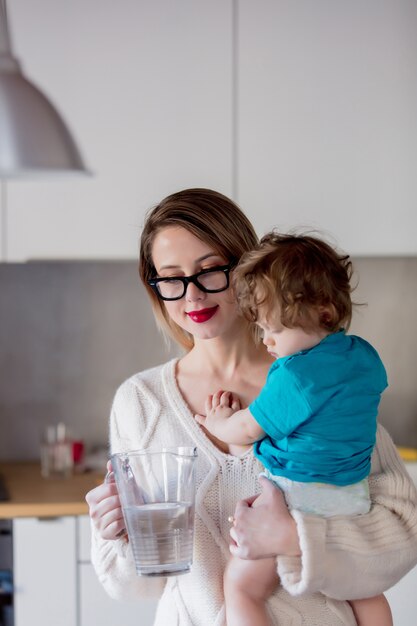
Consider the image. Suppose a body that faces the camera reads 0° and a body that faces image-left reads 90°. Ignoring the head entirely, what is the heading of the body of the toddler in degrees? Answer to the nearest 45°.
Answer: approximately 135°

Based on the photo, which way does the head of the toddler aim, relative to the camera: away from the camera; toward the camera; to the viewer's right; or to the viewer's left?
to the viewer's left

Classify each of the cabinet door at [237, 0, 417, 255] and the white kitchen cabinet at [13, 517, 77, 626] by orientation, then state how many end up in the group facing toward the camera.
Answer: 2

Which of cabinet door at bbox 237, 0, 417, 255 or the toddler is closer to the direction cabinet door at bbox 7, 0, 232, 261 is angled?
the toddler

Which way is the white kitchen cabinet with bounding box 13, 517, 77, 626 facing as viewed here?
toward the camera

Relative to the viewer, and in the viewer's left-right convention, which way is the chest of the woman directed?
facing the viewer

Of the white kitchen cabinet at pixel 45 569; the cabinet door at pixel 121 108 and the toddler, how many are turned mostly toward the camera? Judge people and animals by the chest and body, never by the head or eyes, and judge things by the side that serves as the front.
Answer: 2

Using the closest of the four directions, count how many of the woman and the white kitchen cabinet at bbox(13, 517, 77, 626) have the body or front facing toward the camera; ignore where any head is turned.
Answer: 2

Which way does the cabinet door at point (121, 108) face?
toward the camera

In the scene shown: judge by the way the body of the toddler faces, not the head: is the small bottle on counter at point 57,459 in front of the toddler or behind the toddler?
in front

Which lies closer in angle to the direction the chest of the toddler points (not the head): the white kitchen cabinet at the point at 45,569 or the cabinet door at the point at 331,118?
the white kitchen cabinet

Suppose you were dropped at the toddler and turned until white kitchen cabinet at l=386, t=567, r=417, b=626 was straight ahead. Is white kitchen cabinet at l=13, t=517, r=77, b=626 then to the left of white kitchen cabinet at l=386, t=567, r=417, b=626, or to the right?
left

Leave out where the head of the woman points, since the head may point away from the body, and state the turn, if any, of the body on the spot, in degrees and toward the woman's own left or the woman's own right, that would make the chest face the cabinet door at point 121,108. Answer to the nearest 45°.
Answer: approximately 180°
